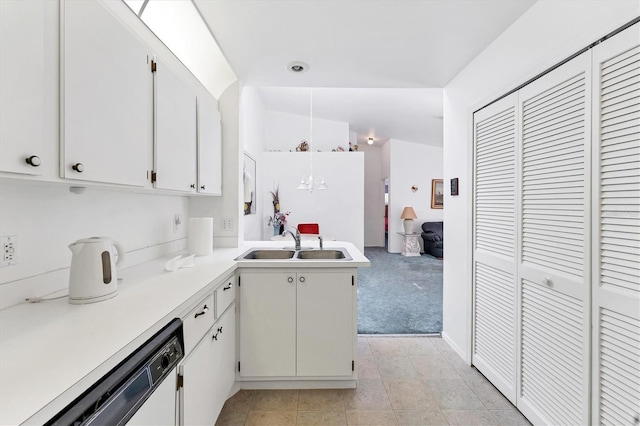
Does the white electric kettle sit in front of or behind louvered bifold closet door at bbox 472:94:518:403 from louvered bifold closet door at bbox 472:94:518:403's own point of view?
in front

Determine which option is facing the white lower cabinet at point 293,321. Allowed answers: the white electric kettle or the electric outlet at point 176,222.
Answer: the electric outlet

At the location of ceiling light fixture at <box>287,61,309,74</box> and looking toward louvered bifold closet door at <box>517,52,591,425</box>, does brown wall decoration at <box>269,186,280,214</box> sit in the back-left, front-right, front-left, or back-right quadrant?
back-left

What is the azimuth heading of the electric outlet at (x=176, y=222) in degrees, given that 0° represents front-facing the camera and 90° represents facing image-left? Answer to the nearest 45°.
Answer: approximately 315°

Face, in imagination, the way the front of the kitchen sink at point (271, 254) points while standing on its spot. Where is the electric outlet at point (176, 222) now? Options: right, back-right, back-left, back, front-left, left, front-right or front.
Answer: right

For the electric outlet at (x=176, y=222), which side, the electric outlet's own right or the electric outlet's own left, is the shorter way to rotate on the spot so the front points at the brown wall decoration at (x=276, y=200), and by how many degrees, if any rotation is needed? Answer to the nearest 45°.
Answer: approximately 90° to the electric outlet's own left

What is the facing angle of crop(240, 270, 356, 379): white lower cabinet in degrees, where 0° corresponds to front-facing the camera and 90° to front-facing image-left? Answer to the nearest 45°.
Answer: approximately 0°

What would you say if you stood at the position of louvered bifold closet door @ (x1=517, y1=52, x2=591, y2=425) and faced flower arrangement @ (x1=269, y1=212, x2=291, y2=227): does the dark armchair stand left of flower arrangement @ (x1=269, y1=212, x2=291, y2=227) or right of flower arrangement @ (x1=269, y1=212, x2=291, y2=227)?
right

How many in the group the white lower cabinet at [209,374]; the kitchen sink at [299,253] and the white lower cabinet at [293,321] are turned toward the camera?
2
